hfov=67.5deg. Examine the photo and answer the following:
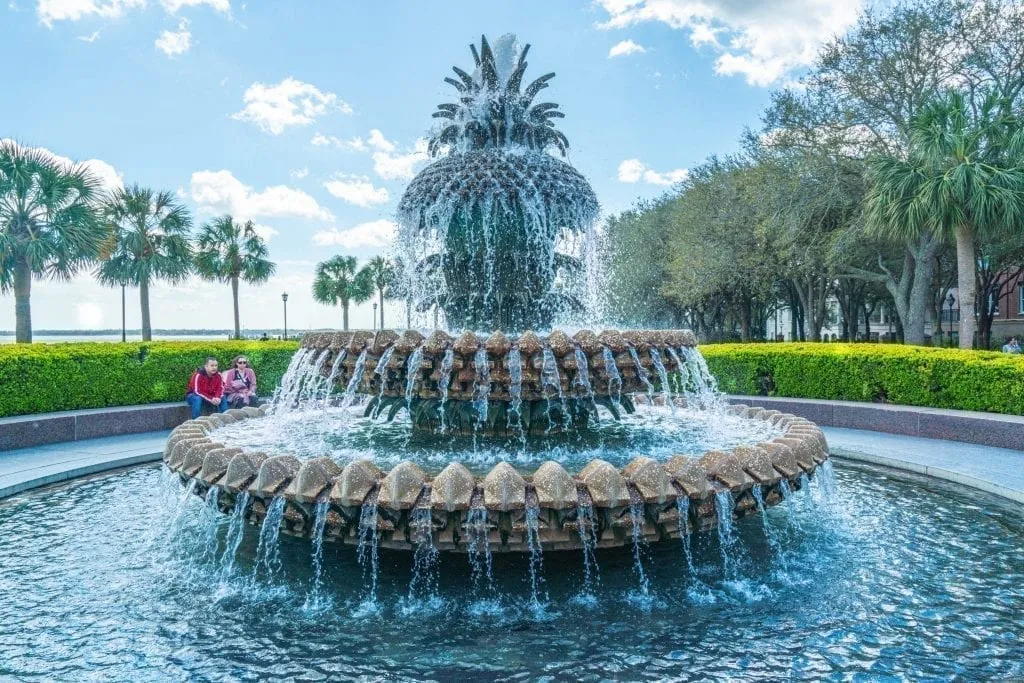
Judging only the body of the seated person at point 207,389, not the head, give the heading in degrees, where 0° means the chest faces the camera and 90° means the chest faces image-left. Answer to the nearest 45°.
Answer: approximately 315°

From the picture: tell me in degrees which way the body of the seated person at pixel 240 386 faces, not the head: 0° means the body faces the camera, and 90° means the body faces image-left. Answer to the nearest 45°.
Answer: approximately 0°

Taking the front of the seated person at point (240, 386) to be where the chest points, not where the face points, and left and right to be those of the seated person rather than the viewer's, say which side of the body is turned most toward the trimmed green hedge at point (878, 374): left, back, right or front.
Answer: left

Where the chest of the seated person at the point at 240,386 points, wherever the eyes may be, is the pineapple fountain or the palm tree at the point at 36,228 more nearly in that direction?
the pineapple fountain

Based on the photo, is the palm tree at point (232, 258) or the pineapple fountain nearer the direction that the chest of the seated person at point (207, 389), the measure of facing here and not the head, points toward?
the pineapple fountain

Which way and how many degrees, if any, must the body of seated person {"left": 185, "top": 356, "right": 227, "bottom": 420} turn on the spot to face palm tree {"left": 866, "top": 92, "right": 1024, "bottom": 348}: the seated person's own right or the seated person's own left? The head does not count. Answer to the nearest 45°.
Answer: approximately 45° to the seated person's own left

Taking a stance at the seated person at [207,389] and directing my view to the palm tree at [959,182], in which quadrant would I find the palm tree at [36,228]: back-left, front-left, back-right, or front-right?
back-left

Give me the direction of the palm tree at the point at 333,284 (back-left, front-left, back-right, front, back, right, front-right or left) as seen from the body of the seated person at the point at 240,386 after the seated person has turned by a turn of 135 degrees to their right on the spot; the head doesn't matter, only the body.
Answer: front-right

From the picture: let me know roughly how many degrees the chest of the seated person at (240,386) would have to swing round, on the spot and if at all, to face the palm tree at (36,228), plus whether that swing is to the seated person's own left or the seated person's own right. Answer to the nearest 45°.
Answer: approximately 135° to the seated person's own right

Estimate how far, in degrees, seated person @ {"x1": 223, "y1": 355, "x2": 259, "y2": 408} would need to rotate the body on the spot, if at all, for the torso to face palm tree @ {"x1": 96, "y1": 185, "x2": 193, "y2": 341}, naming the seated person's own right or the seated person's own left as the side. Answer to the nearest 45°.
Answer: approximately 180°
